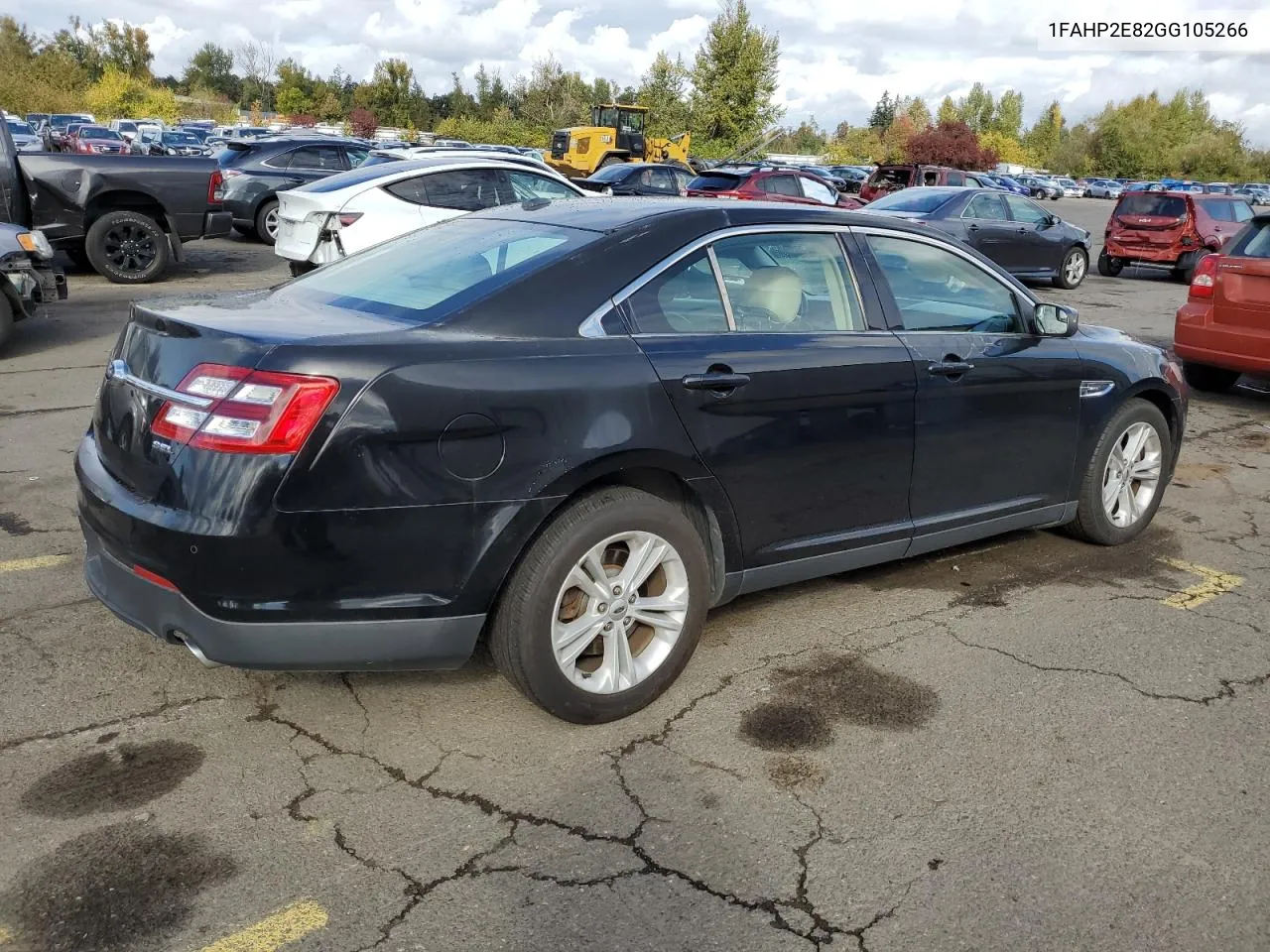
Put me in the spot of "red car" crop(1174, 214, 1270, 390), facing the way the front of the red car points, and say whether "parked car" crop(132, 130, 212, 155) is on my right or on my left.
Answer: on my left

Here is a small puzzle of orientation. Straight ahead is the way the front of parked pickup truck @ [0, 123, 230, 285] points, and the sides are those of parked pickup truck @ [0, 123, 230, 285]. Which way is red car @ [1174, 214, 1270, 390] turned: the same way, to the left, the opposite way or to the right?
the opposite way

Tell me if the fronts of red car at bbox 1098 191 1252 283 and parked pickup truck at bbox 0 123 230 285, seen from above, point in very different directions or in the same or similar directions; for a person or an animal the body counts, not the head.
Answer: very different directions

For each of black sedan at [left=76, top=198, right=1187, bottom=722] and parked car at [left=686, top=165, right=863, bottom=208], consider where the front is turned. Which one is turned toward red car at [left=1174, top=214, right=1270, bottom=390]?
the black sedan

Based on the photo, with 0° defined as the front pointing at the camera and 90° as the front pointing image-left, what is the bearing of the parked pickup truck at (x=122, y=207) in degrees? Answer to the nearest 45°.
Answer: approximately 90°

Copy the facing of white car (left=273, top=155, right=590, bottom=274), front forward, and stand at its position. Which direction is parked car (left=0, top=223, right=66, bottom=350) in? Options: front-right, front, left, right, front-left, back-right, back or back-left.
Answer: back

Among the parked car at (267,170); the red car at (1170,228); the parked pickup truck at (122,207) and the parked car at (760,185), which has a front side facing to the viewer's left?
the parked pickup truck at (122,207)

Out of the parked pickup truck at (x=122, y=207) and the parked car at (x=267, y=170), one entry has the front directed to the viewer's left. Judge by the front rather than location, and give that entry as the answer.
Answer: the parked pickup truck at (x=122, y=207)

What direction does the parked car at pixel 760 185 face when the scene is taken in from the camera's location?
facing away from the viewer and to the right of the viewer

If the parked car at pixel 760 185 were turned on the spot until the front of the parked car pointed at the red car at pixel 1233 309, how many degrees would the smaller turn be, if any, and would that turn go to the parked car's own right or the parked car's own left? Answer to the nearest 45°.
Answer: approximately 135° to the parked car's own right

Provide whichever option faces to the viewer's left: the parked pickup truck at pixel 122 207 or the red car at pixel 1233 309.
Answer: the parked pickup truck

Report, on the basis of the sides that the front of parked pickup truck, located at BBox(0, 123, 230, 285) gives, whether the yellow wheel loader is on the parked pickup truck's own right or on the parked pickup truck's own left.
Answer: on the parked pickup truck's own right

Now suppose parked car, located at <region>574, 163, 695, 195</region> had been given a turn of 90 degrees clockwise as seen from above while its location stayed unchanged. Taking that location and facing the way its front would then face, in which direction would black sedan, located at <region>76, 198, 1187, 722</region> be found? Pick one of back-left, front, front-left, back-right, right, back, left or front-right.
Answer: front-right

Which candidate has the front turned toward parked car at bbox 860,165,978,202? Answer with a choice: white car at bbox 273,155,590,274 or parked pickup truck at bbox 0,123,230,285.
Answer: the white car

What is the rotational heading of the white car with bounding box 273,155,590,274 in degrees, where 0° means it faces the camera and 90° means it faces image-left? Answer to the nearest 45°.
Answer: approximately 225°
